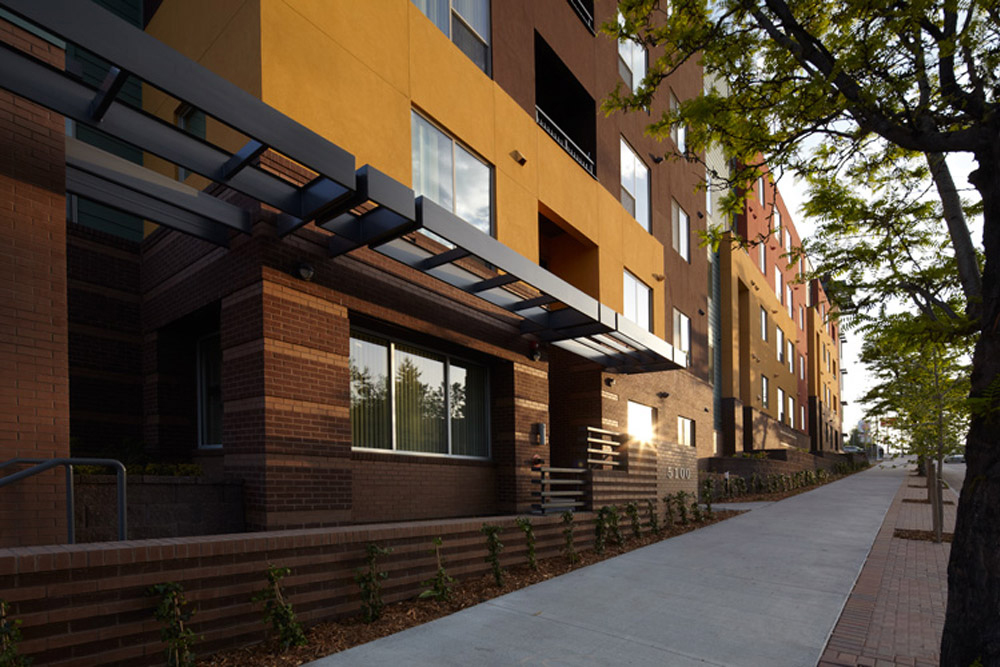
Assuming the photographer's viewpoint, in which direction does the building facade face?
facing the viewer and to the right of the viewer

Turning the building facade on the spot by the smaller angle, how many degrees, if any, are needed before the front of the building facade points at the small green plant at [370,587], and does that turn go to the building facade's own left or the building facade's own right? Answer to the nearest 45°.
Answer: approximately 45° to the building facade's own right

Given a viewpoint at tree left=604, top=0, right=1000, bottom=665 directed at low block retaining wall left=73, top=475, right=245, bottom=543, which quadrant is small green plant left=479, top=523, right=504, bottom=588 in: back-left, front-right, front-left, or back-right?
front-right

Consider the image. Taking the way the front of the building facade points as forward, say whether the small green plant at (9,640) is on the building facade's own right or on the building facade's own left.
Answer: on the building facade's own right
